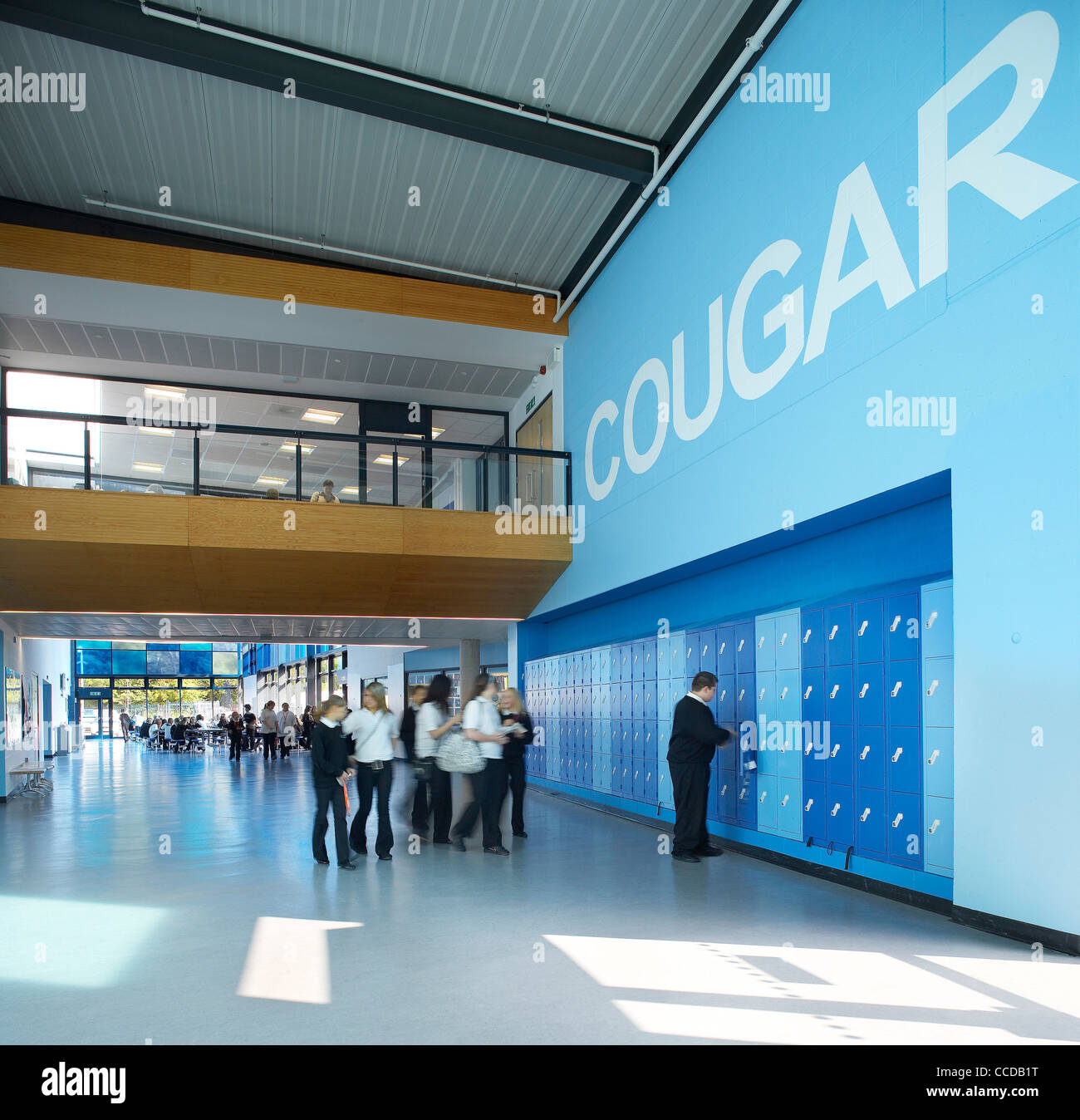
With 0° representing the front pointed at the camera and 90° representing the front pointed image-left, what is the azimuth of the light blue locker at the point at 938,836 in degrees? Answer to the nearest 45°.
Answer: approximately 45°

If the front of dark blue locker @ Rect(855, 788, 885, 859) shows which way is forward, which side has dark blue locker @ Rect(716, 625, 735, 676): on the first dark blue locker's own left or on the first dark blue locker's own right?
on the first dark blue locker's own right

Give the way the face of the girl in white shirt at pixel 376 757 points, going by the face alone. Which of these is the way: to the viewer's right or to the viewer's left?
to the viewer's left

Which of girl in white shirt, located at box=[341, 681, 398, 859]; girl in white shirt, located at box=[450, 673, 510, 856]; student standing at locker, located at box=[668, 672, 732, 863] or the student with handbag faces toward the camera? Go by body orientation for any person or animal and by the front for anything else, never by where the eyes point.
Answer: girl in white shirt, located at box=[341, 681, 398, 859]

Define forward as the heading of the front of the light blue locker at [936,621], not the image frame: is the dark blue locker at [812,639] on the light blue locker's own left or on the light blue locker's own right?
on the light blue locker's own right

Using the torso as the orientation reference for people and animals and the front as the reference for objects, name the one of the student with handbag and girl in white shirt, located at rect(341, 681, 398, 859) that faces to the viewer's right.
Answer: the student with handbag

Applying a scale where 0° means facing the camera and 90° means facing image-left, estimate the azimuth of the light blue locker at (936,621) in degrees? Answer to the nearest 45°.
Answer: approximately 45°

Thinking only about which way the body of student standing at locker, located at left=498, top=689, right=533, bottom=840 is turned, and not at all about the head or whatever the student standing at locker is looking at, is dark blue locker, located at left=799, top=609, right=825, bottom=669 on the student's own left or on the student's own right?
on the student's own left
